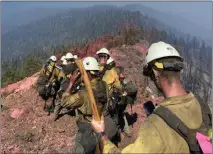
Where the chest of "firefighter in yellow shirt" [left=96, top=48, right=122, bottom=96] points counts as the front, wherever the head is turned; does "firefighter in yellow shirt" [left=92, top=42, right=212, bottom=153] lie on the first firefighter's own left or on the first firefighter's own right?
on the first firefighter's own left

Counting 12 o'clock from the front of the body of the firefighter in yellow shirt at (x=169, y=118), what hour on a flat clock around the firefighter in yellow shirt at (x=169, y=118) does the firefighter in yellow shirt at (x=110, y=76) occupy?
the firefighter in yellow shirt at (x=110, y=76) is roughly at 1 o'clock from the firefighter in yellow shirt at (x=169, y=118).

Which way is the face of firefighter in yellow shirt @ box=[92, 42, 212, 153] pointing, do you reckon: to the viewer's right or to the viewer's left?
to the viewer's left

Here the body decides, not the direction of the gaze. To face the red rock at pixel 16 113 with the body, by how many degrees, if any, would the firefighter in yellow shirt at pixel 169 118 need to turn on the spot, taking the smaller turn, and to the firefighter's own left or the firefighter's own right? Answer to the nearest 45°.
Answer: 0° — they already face it

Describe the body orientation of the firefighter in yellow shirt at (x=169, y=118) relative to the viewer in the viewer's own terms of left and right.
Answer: facing away from the viewer and to the left of the viewer
